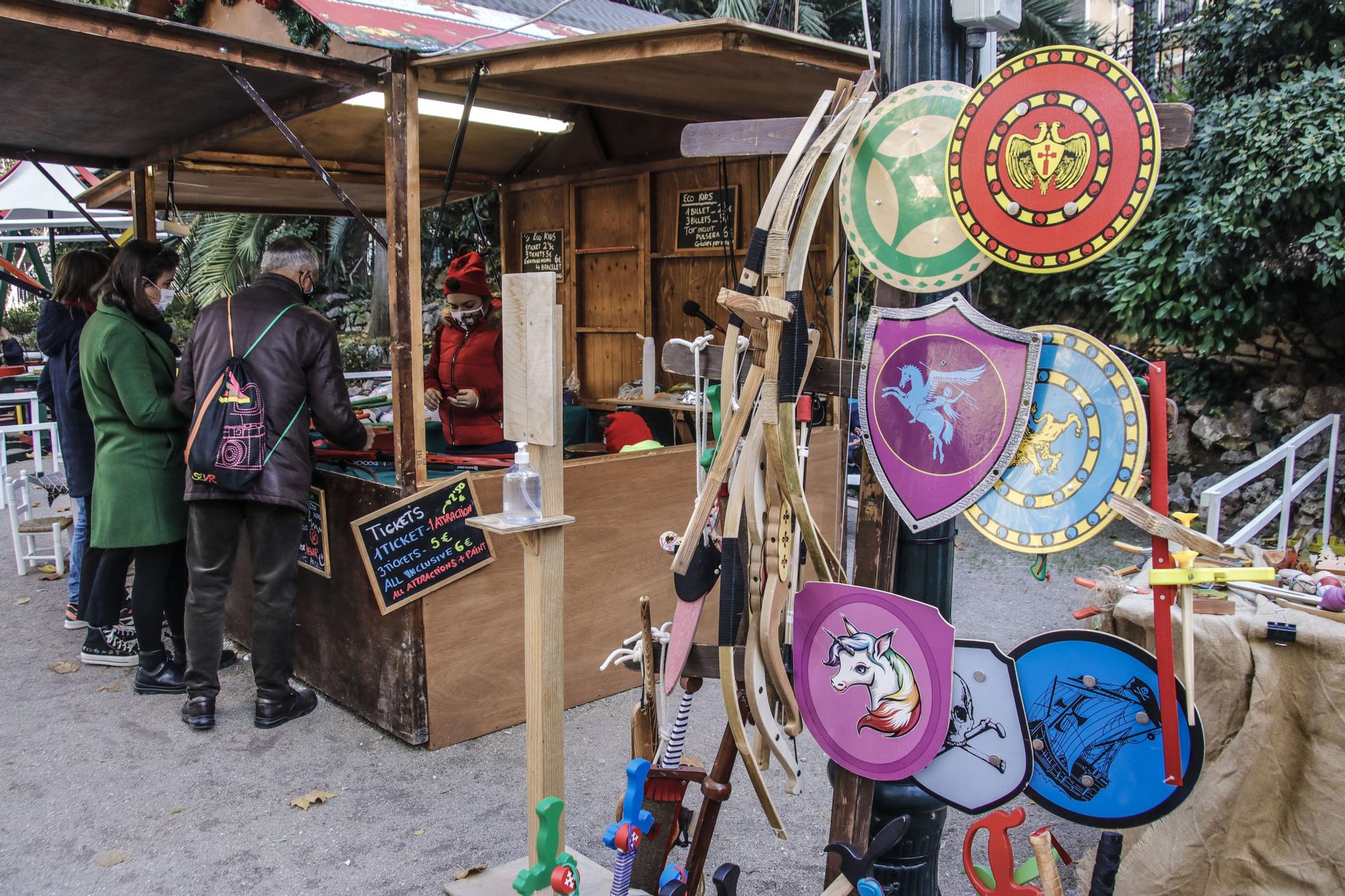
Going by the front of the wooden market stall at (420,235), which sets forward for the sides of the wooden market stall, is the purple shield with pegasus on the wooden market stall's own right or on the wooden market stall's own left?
on the wooden market stall's own left

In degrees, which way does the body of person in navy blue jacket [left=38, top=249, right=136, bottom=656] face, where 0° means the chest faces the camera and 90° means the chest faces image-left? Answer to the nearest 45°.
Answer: approximately 270°

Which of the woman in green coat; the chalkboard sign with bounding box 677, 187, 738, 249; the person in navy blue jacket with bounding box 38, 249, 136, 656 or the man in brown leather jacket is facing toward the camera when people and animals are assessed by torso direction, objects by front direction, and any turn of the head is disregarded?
the chalkboard sign

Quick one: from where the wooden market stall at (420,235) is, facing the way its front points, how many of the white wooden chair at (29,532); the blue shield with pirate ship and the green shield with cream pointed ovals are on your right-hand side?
1

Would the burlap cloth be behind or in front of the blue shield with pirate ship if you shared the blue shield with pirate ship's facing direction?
behind

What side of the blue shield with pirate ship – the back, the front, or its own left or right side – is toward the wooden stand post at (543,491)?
right

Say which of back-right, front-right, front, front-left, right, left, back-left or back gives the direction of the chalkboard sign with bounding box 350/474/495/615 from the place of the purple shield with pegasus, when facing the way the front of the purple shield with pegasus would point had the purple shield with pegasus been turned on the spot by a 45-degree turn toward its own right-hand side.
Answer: right

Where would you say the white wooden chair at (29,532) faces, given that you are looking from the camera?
facing to the right of the viewer

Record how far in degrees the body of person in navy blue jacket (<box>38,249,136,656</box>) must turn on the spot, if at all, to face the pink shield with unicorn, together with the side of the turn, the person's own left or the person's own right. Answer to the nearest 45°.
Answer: approximately 90° to the person's own right

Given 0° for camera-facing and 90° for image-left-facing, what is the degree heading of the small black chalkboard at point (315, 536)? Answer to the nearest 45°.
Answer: approximately 45°

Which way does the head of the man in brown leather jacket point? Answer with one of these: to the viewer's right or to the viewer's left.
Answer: to the viewer's right
